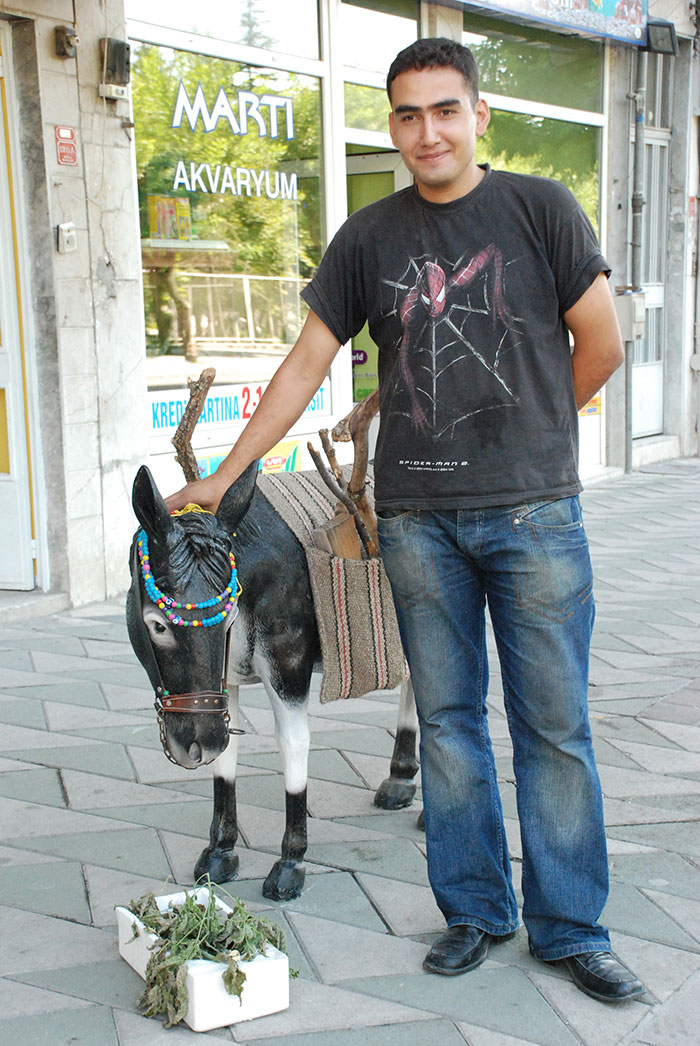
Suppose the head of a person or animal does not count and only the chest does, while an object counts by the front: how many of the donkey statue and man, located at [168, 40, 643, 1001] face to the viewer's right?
0

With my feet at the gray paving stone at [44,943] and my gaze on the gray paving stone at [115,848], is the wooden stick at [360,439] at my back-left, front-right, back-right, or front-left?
front-right

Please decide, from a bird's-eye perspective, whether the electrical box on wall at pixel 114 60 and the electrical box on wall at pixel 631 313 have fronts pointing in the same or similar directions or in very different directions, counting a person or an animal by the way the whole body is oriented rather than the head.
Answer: same or similar directions

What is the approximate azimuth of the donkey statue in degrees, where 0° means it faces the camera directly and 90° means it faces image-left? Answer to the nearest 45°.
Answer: approximately 45°

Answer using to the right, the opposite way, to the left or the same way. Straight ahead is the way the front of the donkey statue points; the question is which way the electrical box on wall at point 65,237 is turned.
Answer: to the left

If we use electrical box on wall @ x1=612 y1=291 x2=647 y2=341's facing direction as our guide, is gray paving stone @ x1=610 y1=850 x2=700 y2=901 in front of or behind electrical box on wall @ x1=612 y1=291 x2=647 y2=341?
in front

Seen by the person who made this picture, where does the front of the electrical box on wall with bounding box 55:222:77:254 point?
facing the viewer and to the right of the viewer

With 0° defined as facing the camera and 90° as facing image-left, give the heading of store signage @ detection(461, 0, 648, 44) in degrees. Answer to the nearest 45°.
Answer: approximately 315°

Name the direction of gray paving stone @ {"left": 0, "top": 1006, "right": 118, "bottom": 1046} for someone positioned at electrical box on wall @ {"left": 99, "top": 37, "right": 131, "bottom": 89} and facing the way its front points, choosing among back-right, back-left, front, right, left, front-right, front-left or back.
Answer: front-right

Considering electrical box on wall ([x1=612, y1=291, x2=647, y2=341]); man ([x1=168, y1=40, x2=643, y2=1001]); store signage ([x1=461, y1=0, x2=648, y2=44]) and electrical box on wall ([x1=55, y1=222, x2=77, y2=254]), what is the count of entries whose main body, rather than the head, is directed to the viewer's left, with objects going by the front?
0

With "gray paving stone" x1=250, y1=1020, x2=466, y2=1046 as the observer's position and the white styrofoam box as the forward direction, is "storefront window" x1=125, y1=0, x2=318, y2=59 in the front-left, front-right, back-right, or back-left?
front-right

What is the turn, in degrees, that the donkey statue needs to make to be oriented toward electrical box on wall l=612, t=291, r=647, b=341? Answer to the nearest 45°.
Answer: approximately 180°

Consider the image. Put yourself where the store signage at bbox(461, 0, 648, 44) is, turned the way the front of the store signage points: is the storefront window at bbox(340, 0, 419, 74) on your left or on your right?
on your right

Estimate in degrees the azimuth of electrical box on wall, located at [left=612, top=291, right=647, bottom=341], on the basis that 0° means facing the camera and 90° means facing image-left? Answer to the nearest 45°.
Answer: approximately 315°

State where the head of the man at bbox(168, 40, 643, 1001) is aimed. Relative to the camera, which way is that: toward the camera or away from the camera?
toward the camera

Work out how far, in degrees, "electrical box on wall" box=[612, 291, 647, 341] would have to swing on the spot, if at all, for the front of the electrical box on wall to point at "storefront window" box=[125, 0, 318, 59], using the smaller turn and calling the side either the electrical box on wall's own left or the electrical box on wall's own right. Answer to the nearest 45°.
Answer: approximately 90° to the electrical box on wall's own right

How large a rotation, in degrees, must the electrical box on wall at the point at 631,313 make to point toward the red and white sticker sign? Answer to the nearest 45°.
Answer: approximately 90° to its right
